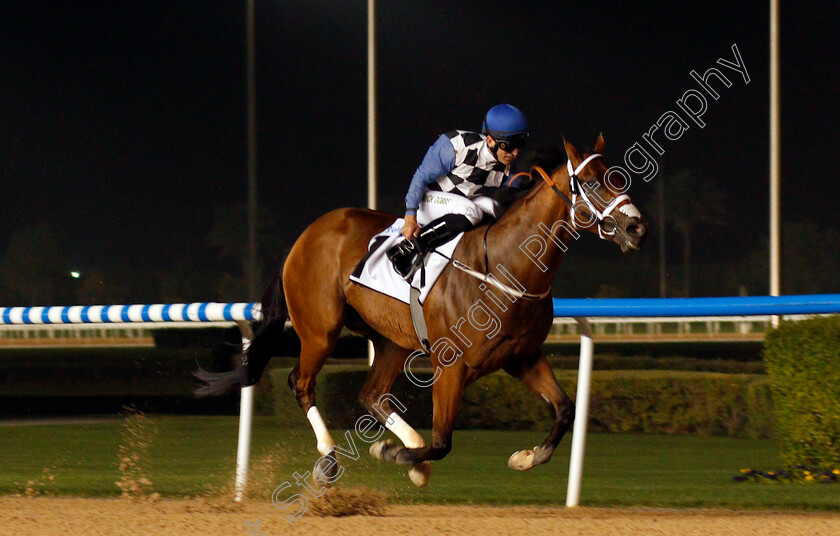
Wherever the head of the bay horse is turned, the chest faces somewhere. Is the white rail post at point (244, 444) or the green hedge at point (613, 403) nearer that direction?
the green hedge

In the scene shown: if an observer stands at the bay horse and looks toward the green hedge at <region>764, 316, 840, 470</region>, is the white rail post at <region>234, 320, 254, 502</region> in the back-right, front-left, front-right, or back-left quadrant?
back-left

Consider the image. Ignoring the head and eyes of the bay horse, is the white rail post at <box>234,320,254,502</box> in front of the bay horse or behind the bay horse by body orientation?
behind

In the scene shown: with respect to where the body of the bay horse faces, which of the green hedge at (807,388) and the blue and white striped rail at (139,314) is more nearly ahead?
the green hedge

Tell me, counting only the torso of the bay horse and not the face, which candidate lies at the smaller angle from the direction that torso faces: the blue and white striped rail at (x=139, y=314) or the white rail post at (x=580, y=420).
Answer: the white rail post

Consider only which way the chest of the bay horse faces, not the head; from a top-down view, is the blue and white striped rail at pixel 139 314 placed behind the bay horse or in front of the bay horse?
behind

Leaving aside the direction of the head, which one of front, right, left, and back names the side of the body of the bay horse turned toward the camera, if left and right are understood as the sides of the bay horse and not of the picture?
right

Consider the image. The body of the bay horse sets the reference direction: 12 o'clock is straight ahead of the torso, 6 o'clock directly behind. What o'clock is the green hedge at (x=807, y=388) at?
The green hedge is roughly at 11 o'clock from the bay horse.

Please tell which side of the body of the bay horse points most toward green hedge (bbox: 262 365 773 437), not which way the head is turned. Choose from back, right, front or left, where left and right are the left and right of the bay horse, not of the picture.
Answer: left
